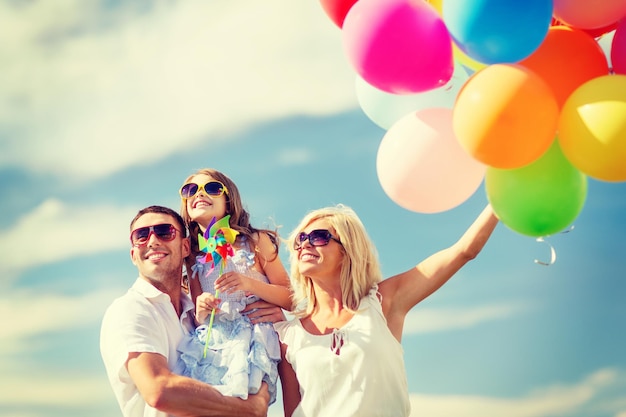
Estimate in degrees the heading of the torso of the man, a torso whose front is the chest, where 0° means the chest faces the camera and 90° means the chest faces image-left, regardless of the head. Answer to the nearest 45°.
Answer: approximately 315°

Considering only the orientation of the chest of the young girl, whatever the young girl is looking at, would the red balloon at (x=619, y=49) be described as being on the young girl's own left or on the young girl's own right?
on the young girl's own left

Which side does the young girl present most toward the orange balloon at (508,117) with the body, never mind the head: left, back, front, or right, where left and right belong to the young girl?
left

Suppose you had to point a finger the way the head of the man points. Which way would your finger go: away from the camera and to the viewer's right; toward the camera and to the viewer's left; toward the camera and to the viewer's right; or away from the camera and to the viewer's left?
toward the camera and to the viewer's right

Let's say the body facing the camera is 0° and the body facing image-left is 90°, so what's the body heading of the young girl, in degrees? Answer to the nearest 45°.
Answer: approximately 45°
